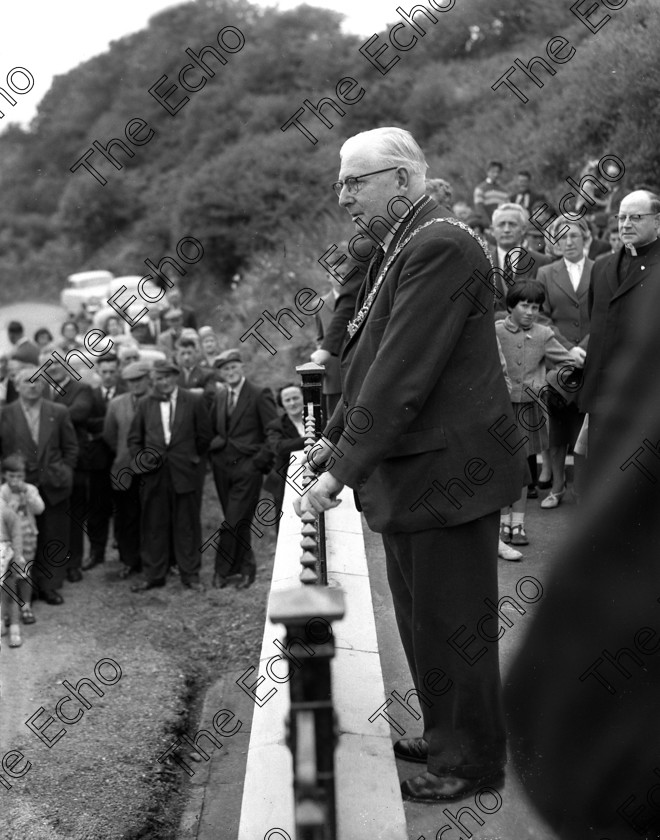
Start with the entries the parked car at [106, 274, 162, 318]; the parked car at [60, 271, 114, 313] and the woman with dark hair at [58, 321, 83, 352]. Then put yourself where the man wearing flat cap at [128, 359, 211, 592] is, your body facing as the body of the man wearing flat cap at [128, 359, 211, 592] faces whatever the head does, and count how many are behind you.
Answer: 3

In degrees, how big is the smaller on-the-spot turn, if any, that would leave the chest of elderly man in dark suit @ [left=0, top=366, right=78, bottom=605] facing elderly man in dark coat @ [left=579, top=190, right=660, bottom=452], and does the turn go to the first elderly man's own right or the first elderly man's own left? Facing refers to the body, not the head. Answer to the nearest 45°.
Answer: approximately 45° to the first elderly man's own left

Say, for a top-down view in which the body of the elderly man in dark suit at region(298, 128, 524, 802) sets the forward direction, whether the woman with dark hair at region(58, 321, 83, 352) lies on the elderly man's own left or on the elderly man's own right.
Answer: on the elderly man's own right

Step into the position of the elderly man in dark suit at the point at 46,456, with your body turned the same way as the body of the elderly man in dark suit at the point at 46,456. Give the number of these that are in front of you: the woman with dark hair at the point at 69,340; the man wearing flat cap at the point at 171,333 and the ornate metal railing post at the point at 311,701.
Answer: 1

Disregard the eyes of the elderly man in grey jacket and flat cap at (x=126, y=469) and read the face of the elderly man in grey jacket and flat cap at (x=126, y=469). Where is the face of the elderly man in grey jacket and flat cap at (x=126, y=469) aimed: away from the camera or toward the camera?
toward the camera

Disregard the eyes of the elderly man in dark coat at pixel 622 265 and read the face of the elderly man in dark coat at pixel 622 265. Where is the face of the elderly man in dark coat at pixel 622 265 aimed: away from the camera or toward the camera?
toward the camera

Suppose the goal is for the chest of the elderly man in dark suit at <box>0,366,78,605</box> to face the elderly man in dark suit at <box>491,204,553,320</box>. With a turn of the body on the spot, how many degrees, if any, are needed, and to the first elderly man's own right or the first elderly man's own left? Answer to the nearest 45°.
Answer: approximately 45° to the first elderly man's own left

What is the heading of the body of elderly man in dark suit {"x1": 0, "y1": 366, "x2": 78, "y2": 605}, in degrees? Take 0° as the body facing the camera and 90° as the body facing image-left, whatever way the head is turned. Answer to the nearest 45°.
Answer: approximately 0°

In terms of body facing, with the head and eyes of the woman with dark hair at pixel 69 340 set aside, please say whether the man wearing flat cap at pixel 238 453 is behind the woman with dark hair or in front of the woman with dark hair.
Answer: in front

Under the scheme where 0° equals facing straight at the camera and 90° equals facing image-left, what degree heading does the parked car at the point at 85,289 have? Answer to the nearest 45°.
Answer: approximately 45°

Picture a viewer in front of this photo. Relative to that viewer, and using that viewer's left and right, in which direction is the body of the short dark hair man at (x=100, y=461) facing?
facing the viewer

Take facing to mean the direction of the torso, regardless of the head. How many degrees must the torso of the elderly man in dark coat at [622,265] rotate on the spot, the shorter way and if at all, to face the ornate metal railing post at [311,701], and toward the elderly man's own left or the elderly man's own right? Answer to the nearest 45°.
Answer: approximately 45° to the elderly man's own left

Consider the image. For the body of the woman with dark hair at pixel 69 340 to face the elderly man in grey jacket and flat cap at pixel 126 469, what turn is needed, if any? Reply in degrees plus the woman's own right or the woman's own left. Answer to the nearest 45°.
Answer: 0° — they already face them

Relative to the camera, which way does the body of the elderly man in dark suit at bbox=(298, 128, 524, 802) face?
to the viewer's left

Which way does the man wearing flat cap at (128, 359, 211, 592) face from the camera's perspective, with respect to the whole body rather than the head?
toward the camera

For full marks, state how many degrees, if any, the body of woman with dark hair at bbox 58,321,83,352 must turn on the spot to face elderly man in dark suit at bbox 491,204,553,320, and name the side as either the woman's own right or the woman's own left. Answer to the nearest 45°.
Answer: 0° — they already face them

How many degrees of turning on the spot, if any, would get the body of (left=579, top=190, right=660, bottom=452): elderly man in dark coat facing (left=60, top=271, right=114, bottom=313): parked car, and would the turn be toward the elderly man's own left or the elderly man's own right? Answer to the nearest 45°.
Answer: approximately 90° to the elderly man's own right

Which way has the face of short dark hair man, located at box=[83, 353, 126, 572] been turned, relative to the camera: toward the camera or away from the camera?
toward the camera
